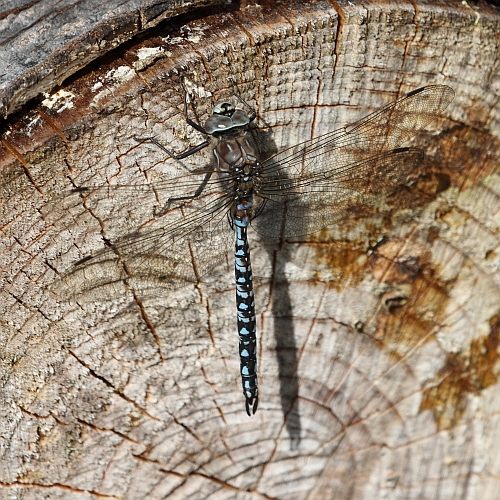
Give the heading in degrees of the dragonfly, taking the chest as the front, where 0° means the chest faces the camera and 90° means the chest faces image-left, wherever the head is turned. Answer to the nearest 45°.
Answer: approximately 180°
